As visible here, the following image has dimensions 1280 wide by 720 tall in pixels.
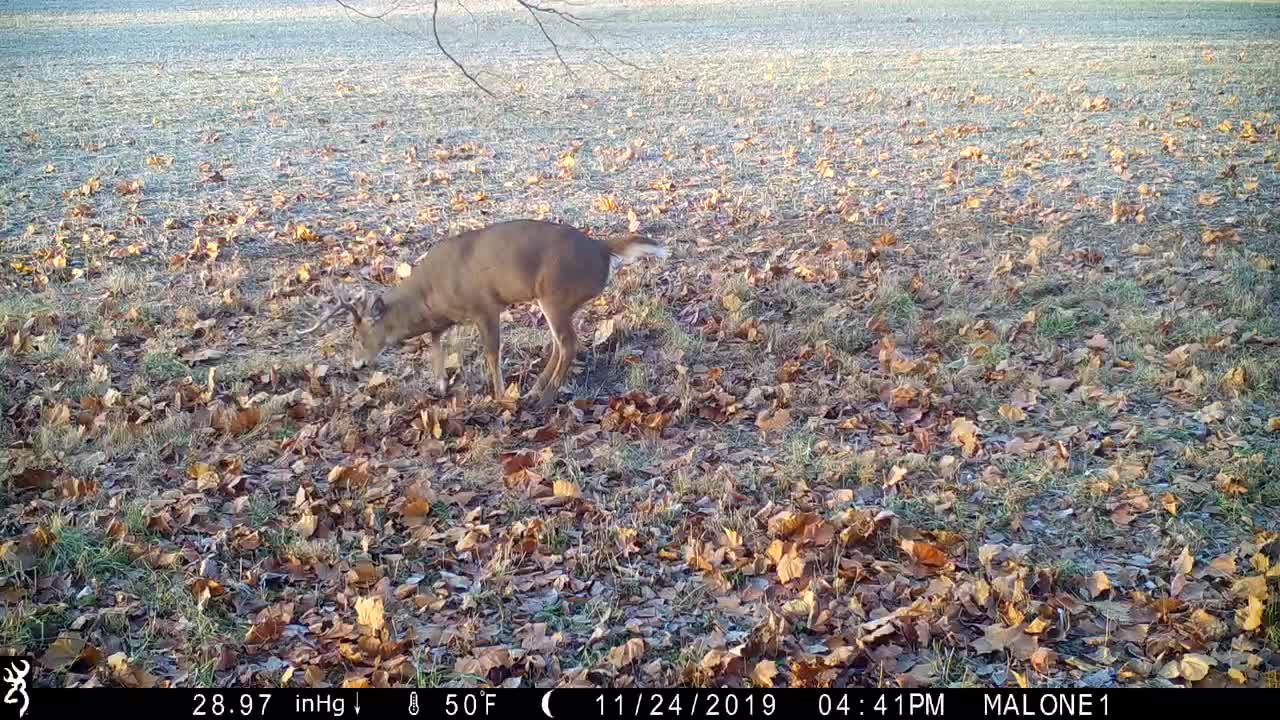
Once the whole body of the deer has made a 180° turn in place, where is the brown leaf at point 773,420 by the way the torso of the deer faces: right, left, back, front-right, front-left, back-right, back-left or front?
front-right

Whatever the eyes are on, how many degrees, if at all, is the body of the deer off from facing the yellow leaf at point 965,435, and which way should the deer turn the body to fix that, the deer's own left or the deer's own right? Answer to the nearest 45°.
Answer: approximately 135° to the deer's own left

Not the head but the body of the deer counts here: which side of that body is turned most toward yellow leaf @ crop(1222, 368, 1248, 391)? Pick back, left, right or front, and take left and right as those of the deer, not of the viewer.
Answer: back

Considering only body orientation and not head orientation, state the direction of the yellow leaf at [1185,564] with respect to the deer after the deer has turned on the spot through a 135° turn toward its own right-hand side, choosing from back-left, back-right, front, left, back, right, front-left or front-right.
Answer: right

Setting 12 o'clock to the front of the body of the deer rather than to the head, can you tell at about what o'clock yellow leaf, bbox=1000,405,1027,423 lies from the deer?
The yellow leaf is roughly at 7 o'clock from the deer.

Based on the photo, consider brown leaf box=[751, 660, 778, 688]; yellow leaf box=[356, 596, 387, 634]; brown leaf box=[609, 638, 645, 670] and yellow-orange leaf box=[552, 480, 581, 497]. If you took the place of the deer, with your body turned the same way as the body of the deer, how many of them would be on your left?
4

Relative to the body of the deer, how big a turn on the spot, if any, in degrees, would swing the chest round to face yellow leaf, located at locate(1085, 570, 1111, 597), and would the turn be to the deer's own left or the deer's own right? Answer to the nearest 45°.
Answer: approximately 135° to the deer's own left

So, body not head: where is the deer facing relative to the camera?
to the viewer's left

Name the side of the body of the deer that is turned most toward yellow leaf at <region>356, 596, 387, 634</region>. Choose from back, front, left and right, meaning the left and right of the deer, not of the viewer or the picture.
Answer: left

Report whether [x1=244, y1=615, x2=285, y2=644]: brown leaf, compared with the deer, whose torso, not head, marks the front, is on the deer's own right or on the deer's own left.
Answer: on the deer's own left

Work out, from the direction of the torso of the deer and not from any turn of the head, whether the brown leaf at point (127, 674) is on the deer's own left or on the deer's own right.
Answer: on the deer's own left

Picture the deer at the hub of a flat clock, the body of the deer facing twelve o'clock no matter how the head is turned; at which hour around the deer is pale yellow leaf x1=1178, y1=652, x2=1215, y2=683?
The pale yellow leaf is roughly at 8 o'clock from the deer.
